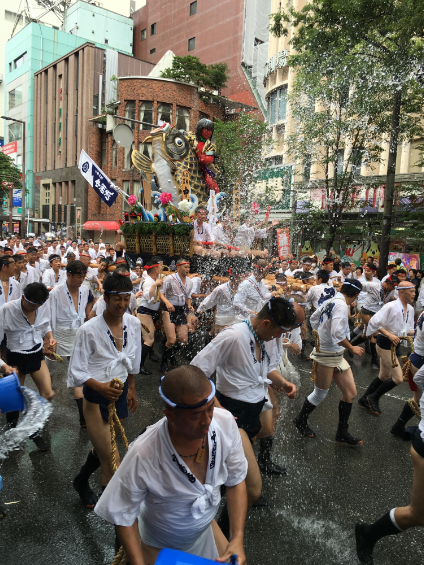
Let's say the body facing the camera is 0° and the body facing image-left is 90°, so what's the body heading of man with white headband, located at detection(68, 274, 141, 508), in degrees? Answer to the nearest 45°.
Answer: approximately 315°

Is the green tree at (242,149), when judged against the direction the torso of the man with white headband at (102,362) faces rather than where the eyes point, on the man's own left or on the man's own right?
on the man's own left

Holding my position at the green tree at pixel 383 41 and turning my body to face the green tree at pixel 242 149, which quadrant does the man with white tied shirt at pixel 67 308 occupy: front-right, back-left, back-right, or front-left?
back-left

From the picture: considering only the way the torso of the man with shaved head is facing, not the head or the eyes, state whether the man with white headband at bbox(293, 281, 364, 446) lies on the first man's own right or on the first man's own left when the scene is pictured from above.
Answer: on the first man's own left

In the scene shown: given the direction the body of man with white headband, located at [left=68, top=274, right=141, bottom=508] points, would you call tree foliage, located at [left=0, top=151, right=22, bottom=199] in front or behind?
behind

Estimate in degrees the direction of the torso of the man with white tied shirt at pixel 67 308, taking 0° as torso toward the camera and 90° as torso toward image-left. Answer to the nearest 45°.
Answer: approximately 315°

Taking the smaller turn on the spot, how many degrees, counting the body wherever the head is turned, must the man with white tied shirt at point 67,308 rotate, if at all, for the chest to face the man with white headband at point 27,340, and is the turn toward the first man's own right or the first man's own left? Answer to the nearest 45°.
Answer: approximately 90° to the first man's own right

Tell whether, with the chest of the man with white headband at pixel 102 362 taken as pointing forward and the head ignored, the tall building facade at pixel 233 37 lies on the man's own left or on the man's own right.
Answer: on the man's own left

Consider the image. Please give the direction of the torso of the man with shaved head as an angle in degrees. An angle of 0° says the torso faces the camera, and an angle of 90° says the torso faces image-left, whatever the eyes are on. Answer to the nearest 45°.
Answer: approximately 315°

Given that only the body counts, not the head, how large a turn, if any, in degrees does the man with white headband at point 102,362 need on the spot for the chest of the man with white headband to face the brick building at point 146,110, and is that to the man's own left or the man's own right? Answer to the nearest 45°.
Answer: approximately 135° to the man's own left

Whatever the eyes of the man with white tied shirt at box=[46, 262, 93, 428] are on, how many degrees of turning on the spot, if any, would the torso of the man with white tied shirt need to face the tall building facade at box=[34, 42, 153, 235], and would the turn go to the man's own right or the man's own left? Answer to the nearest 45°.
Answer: approximately 135° to the man's own left
